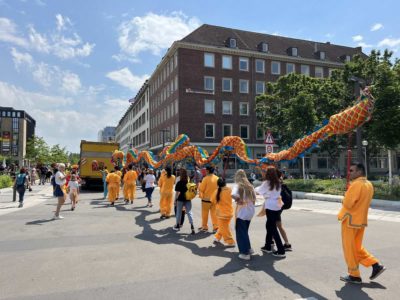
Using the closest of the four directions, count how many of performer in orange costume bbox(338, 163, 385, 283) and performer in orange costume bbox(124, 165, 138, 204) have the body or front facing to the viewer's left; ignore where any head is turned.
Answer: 1

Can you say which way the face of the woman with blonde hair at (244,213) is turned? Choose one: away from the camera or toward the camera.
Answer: away from the camera

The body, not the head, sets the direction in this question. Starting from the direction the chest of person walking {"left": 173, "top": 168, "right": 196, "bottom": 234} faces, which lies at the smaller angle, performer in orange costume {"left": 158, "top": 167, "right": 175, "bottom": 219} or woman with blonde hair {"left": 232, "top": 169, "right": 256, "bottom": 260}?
the performer in orange costume

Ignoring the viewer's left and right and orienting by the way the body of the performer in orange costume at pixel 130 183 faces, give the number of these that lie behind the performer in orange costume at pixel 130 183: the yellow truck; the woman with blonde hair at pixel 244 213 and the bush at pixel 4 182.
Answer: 1

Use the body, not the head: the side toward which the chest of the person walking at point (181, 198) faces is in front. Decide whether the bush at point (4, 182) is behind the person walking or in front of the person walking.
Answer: in front

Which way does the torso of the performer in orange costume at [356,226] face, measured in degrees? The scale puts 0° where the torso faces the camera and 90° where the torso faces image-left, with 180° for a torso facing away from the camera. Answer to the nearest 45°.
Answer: approximately 90°

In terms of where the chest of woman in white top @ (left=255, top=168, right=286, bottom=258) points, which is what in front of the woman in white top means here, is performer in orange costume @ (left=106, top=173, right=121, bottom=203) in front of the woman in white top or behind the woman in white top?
in front

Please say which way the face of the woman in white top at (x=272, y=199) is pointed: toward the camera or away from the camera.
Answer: away from the camera

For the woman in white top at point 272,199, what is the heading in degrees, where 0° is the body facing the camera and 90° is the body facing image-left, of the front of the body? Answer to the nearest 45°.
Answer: approximately 135°

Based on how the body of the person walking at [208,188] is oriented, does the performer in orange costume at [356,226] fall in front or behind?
behind
